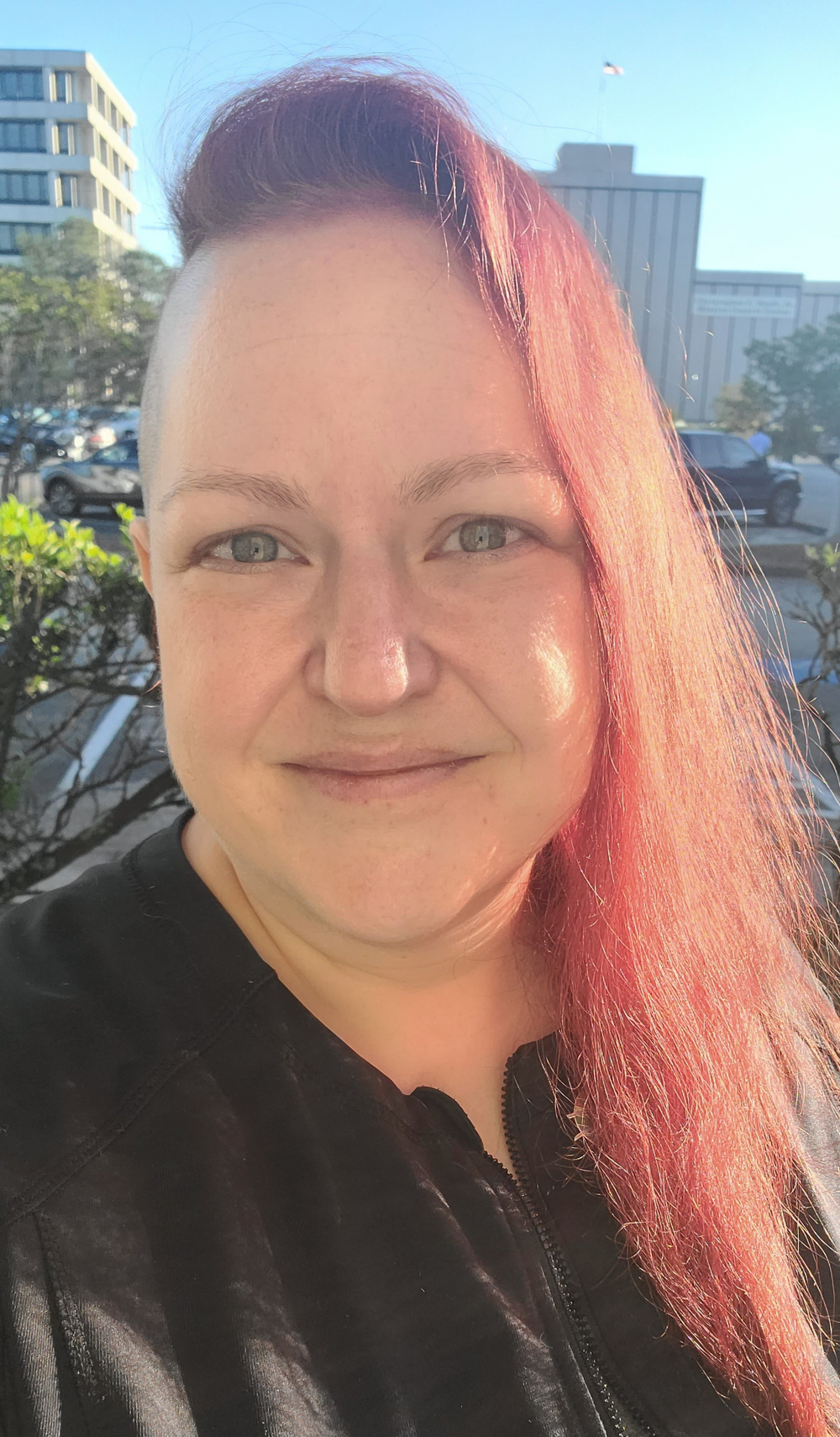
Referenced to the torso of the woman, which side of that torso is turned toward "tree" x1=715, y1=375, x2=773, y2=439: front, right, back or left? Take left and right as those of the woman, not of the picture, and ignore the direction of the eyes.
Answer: back

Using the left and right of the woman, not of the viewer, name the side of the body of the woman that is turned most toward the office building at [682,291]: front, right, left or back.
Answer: back

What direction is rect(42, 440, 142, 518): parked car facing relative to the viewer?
to the viewer's left

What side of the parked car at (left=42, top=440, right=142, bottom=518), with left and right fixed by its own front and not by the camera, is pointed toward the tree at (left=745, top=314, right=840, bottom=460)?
back

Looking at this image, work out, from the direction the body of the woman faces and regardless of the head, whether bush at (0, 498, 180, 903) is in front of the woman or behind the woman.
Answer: behind

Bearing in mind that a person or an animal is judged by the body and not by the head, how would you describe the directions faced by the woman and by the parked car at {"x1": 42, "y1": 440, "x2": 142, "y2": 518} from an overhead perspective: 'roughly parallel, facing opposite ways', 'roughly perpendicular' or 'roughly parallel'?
roughly perpendicular

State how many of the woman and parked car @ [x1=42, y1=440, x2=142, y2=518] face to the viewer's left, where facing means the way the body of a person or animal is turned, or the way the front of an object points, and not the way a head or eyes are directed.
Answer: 1
